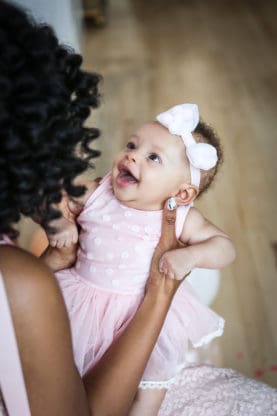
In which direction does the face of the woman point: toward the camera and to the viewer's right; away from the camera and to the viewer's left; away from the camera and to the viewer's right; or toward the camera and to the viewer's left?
away from the camera and to the viewer's right

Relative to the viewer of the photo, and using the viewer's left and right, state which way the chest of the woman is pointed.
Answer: facing away from the viewer and to the right of the viewer

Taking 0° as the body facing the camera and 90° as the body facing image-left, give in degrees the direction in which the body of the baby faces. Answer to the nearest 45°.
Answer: approximately 45°
